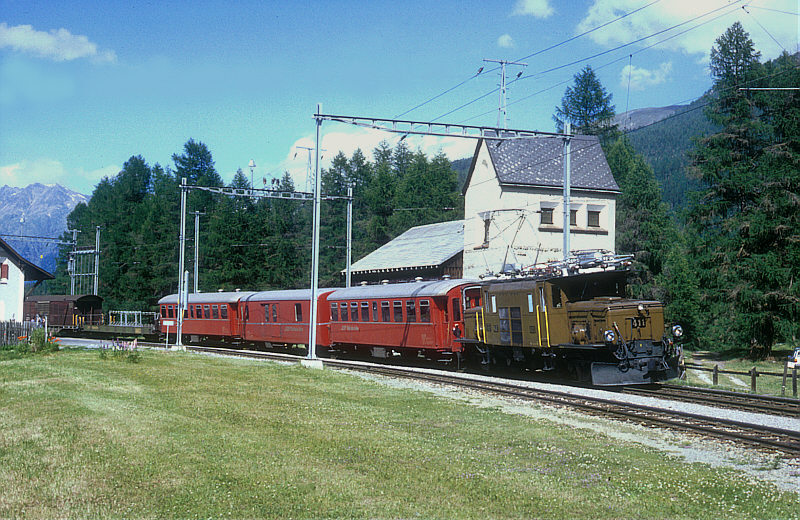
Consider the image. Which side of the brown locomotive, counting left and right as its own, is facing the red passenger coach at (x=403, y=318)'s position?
back

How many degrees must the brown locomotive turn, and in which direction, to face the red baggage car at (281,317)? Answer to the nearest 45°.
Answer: approximately 180°

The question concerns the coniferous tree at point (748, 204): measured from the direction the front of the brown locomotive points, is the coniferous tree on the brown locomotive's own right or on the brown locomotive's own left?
on the brown locomotive's own left

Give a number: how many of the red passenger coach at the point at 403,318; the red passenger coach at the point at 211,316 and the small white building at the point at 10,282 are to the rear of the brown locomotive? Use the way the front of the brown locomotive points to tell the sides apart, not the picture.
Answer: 3

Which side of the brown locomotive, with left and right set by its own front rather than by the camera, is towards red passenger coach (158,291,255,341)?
back

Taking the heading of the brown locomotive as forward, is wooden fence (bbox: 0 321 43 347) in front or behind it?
behind

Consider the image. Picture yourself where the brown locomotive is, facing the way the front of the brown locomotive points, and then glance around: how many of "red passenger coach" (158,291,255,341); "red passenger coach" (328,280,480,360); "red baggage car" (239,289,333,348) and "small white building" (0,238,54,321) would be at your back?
4

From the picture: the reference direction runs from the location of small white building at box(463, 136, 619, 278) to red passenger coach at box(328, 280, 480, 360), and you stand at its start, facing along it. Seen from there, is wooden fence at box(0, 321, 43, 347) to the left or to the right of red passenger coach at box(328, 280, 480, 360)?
right

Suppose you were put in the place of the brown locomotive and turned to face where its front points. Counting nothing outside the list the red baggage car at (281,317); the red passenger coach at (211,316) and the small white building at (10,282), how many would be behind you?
3

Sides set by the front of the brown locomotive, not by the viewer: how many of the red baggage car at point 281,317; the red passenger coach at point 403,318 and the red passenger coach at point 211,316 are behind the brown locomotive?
3

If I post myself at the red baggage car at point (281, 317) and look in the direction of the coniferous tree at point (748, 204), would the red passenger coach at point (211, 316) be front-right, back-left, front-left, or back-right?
back-left

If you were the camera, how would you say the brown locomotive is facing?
facing the viewer and to the right of the viewer

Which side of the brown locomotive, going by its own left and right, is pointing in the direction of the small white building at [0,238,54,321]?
back

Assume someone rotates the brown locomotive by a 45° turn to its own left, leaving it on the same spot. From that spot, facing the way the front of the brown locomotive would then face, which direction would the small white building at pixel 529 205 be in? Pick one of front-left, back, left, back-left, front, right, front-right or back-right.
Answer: left

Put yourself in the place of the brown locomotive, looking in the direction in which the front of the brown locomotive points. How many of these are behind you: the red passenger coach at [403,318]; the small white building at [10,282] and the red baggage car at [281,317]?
3
